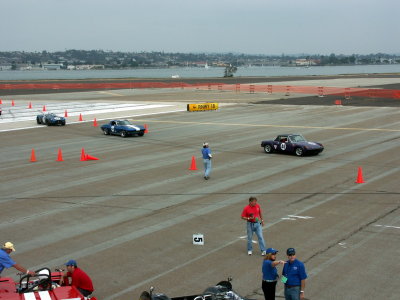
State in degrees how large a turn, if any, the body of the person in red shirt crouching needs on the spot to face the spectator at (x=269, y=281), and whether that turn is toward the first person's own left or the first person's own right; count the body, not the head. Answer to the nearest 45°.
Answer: approximately 180°

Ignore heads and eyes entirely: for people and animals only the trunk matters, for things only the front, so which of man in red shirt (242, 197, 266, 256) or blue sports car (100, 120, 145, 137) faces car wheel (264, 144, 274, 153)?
the blue sports car

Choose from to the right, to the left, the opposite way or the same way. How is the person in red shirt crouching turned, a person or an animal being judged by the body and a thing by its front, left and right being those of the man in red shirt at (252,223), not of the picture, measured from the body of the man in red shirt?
to the right

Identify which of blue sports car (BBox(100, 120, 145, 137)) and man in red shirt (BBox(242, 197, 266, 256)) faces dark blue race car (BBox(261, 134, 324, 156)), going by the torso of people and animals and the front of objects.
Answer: the blue sports car

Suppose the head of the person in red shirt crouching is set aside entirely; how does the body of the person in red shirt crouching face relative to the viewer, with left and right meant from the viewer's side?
facing to the left of the viewer

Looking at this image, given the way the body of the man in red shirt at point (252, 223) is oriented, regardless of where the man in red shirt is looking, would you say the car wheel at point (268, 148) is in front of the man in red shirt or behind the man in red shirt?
behind

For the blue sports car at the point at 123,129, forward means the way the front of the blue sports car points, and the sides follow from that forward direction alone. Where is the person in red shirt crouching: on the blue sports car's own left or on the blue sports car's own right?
on the blue sports car's own right

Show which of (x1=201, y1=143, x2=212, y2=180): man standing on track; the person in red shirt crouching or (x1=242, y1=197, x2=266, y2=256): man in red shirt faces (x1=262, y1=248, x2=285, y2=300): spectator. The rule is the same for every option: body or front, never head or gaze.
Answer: the man in red shirt

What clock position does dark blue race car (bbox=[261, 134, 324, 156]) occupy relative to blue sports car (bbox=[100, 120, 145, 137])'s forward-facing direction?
The dark blue race car is roughly at 12 o'clock from the blue sports car.

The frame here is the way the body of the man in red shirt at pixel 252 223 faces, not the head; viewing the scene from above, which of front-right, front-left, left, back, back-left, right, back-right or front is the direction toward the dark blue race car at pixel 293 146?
back

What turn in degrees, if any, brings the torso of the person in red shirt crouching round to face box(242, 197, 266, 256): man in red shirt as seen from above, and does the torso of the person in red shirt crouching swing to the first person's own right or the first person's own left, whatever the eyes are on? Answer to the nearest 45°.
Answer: approximately 135° to the first person's own right

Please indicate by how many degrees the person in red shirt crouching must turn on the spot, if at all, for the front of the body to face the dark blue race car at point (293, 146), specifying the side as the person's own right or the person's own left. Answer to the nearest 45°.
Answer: approximately 135° to the person's own right
